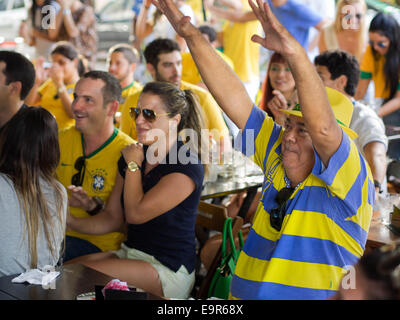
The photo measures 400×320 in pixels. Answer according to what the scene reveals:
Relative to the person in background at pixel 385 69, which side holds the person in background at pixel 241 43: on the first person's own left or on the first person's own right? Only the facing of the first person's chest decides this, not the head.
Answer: on the first person's own right

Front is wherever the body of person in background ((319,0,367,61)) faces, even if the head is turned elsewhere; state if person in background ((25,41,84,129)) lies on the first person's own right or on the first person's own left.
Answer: on the first person's own right

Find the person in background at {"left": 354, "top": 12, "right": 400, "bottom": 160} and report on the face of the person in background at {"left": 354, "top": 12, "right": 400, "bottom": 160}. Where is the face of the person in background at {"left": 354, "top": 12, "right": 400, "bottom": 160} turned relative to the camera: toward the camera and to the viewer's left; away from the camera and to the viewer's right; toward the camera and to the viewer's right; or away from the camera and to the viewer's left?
toward the camera and to the viewer's left

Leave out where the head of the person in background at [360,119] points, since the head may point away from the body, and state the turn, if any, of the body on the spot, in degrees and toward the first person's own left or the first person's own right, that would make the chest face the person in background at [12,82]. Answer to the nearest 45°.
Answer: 0° — they already face them

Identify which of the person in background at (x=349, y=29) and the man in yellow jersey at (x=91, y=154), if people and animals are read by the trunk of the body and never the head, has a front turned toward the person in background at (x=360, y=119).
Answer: the person in background at (x=349, y=29)

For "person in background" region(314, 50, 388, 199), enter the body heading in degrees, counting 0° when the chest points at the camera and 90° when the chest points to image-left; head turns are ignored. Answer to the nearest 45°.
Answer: approximately 90°

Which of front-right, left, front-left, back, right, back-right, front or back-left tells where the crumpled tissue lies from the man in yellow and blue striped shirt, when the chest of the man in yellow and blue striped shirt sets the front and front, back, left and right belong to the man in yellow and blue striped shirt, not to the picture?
front-right
